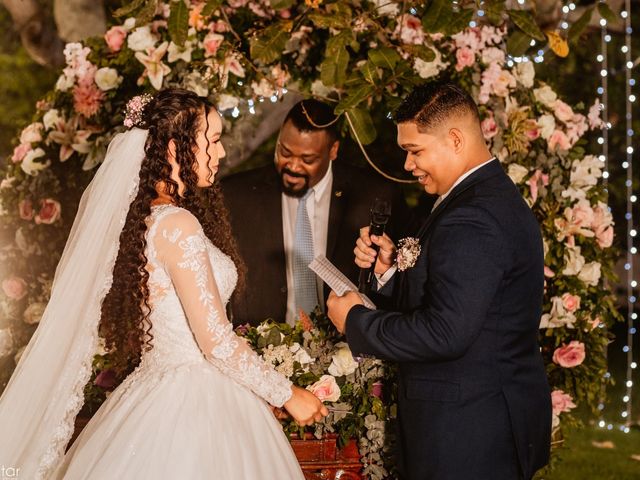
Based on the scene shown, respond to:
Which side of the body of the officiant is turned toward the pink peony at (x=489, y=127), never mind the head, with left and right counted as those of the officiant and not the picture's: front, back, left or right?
left

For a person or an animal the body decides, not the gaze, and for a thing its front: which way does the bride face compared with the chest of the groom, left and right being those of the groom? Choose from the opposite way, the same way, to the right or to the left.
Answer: the opposite way

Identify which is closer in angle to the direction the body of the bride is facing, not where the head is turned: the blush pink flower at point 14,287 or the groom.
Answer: the groom

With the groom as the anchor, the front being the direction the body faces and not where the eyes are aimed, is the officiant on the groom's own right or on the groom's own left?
on the groom's own right

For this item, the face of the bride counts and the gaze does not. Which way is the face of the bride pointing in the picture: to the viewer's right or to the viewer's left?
to the viewer's right

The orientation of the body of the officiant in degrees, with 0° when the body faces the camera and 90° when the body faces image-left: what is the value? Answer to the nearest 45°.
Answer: approximately 0°

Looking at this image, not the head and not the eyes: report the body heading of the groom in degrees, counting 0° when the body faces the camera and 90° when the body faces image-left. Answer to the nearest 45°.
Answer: approximately 90°

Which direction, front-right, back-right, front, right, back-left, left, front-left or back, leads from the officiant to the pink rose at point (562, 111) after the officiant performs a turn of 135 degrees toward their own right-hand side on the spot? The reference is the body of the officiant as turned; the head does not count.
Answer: back-right

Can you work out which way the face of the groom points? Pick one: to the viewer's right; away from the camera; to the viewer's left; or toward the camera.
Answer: to the viewer's left

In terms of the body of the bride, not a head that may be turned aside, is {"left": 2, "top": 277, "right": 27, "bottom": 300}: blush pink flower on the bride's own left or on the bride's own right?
on the bride's own left

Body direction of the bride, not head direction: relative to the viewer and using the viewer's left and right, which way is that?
facing to the right of the viewer

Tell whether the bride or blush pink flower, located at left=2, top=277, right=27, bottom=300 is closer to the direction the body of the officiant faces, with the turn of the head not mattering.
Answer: the bride

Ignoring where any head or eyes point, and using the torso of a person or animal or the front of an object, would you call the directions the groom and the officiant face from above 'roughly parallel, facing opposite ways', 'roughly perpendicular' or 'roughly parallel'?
roughly perpendicular
